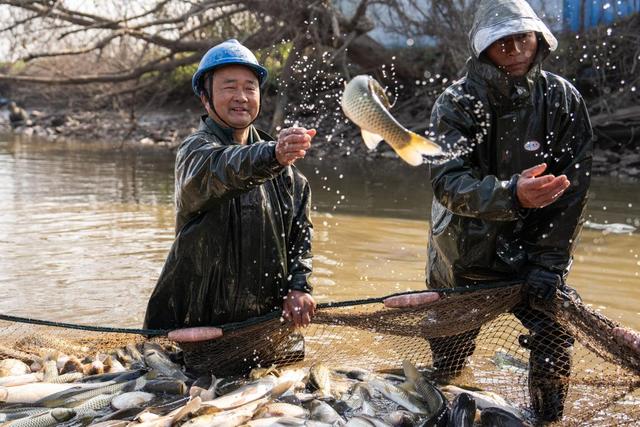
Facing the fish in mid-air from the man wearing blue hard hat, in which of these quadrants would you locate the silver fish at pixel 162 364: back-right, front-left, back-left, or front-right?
back-right

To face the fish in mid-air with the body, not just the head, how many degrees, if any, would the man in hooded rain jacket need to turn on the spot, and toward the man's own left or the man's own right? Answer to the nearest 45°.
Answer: approximately 45° to the man's own right

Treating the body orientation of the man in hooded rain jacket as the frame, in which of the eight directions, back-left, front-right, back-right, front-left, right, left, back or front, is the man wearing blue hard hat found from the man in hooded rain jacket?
right

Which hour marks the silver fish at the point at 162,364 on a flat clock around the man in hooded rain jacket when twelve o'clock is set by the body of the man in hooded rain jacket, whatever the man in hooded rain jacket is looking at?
The silver fish is roughly at 3 o'clock from the man in hooded rain jacket.

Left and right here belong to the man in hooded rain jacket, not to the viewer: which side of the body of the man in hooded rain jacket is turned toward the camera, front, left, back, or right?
front
